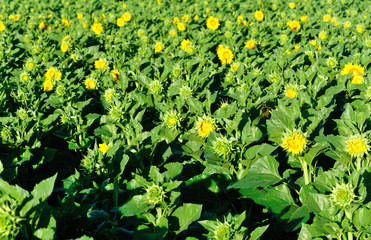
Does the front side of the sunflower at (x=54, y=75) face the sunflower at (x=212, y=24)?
no

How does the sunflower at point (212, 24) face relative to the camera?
toward the camera

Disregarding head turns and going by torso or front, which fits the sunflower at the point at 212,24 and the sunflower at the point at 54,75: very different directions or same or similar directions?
same or similar directions

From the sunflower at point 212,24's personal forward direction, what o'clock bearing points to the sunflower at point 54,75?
the sunflower at point 54,75 is roughly at 1 o'clock from the sunflower at point 212,24.

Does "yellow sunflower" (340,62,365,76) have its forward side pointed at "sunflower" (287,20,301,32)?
no

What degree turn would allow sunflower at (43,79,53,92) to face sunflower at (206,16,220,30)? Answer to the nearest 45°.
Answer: approximately 135° to its left

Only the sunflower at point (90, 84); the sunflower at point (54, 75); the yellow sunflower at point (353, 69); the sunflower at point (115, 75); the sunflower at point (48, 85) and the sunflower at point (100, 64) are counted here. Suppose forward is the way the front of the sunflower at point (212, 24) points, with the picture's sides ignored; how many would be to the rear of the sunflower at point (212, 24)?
0

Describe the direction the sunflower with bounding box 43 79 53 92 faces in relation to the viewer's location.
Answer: facing the viewer

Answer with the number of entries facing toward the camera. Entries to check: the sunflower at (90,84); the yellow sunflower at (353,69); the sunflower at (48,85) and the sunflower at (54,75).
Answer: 4

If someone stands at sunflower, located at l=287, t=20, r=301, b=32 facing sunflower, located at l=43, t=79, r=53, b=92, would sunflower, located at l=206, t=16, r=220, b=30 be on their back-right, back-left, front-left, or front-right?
front-right

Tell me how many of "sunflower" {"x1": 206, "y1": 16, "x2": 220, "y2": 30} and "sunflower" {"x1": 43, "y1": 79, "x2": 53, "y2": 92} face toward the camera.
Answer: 2

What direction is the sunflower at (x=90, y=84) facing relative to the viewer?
toward the camera

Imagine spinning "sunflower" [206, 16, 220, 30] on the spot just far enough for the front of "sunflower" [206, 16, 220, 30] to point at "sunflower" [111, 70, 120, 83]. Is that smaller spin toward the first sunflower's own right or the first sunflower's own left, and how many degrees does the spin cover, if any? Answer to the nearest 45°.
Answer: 0° — it already faces it

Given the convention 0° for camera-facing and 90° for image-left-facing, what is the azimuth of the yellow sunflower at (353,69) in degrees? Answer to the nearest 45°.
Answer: approximately 0°
